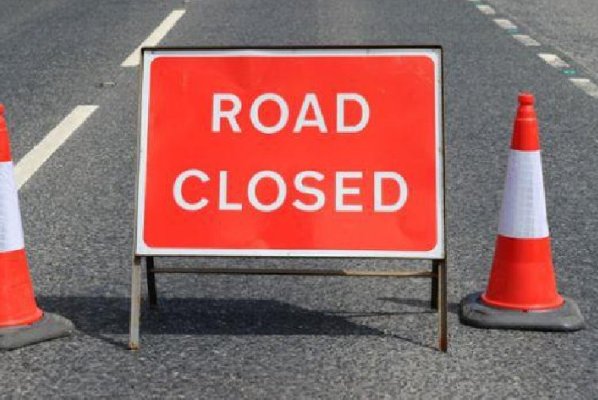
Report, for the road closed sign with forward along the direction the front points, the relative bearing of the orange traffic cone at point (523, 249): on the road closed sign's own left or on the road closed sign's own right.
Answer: on the road closed sign's own left

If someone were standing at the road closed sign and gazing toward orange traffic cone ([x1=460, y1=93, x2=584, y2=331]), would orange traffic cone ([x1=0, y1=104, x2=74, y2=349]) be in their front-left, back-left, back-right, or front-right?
back-left

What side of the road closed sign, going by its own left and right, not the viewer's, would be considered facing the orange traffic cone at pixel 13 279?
right

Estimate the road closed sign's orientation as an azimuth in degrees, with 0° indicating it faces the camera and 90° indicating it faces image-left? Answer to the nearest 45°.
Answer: approximately 0°
